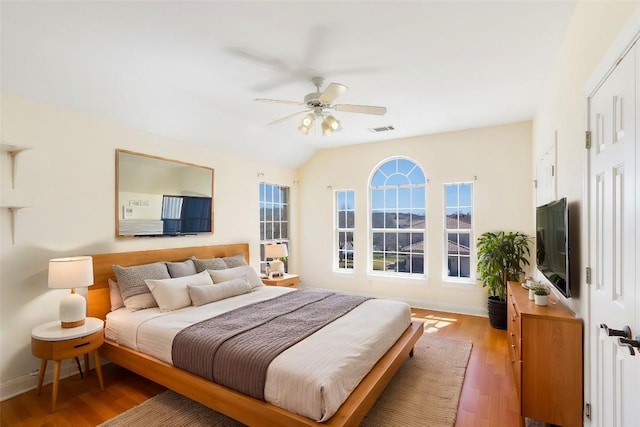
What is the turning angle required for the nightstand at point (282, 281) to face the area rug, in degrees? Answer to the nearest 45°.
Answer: approximately 45° to its right

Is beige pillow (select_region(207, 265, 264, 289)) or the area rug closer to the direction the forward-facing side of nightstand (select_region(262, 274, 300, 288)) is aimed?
the area rug

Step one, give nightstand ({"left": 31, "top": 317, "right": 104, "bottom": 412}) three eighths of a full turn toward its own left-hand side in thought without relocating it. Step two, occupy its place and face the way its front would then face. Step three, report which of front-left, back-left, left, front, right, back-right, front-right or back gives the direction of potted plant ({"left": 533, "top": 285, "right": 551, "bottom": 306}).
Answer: back-right

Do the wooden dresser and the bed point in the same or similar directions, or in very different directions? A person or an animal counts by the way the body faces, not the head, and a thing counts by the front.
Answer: very different directions

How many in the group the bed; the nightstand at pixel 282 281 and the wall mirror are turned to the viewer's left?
0

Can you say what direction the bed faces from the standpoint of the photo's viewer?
facing the viewer and to the right of the viewer

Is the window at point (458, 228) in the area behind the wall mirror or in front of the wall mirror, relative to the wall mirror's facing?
in front

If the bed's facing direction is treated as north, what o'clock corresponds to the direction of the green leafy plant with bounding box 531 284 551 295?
The green leafy plant is roughly at 11 o'clock from the bed.

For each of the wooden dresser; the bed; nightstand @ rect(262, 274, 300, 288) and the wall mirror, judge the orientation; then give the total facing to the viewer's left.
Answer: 1

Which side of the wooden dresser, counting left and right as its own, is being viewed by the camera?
left

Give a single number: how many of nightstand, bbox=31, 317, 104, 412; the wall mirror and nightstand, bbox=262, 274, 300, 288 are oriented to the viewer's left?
0

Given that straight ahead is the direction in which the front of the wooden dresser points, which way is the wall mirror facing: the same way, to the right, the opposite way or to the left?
the opposite way

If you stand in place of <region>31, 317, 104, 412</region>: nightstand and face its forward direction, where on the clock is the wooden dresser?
The wooden dresser is roughly at 12 o'clock from the nightstand.

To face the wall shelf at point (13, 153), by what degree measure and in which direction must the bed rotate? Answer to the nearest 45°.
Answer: approximately 135° to its right

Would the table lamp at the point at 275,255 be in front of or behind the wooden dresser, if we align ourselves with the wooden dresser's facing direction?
in front

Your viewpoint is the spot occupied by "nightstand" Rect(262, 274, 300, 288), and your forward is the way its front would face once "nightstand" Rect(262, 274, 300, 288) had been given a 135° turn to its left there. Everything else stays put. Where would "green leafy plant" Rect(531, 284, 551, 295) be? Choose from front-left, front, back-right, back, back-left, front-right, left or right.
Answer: back-right

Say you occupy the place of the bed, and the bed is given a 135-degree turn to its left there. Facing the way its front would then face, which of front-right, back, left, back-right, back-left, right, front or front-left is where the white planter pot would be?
right

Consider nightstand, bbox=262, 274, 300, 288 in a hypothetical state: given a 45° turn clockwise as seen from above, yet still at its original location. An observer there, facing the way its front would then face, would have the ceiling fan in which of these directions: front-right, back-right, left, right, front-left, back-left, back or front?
front

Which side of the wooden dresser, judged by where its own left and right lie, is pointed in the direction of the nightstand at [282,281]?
front

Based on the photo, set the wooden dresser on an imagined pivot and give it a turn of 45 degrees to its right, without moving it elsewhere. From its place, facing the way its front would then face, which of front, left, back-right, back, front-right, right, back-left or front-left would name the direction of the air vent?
front
